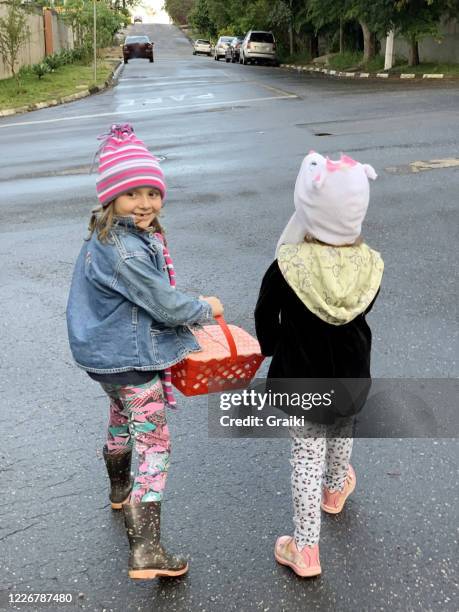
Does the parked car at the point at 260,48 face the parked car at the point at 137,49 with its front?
no

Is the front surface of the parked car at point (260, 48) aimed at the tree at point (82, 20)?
no

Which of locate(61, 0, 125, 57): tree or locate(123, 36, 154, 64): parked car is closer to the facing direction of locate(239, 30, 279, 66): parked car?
the parked car

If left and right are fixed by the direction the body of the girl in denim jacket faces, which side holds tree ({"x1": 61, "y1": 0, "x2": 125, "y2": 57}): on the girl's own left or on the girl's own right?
on the girl's own left

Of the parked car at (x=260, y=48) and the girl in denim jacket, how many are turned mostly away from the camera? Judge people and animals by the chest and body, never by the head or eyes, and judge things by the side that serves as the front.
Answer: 1

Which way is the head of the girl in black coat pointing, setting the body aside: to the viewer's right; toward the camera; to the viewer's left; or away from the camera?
away from the camera
